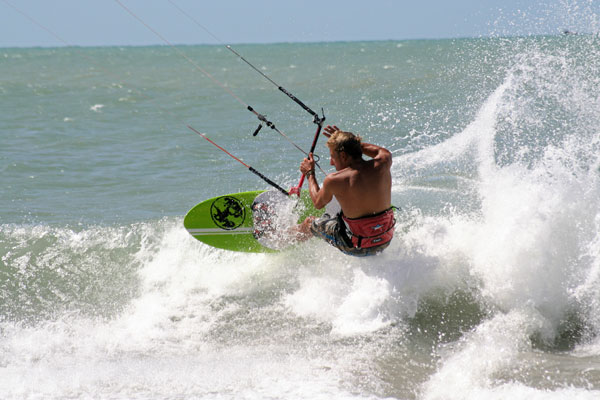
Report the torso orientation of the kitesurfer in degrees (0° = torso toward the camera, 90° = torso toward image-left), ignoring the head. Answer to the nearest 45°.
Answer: approximately 135°
